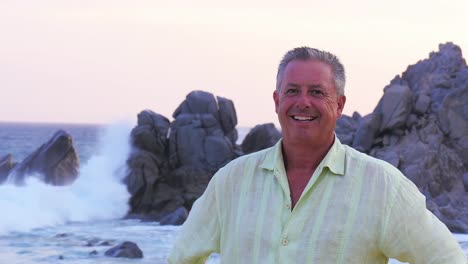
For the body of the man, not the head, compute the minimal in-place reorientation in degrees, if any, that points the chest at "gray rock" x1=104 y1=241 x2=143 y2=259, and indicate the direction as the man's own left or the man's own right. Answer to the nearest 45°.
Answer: approximately 180°

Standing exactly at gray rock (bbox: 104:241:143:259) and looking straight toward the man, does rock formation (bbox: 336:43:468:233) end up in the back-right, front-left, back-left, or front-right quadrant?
back-left

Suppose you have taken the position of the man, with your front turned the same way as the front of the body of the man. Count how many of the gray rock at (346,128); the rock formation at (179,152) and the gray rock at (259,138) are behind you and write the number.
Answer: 3

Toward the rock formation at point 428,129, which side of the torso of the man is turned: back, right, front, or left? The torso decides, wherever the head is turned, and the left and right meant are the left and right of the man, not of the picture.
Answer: back

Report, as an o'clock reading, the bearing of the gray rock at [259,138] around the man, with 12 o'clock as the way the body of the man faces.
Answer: The gray rock is roughly at 6 o'clock from the man.

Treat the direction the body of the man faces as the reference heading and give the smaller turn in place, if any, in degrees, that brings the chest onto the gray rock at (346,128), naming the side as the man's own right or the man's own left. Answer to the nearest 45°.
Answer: approximately 180°

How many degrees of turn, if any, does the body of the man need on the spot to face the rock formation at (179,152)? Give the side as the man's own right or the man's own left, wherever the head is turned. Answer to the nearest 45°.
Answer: approximately 180°

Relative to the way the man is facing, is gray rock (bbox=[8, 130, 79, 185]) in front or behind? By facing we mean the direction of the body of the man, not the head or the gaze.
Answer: behind

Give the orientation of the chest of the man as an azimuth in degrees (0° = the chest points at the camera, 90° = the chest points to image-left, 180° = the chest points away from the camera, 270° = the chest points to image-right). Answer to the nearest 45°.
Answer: approximately 0°
